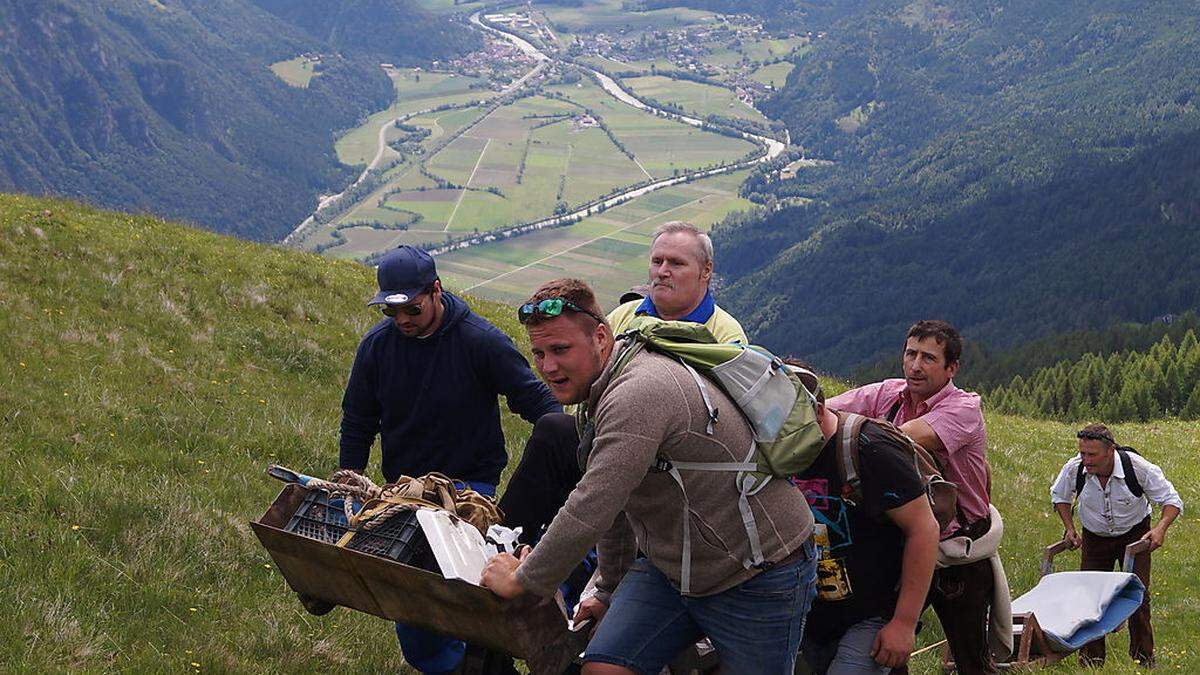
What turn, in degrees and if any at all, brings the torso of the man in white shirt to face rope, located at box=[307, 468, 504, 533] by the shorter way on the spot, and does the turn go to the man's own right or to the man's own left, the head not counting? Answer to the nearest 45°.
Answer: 0° — they already face it

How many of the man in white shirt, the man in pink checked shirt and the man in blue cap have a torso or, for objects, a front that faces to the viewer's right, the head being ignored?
0

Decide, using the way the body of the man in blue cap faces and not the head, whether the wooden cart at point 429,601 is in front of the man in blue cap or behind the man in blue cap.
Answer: in front

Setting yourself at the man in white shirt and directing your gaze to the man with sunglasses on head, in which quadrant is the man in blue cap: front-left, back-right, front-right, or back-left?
front-right

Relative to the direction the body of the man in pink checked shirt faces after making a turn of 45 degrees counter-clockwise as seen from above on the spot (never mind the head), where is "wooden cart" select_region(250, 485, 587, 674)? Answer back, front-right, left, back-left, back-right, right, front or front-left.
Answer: front-right

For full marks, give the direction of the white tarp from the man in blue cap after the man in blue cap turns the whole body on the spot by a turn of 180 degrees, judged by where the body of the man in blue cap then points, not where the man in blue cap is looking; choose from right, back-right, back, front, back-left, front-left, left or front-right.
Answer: front-right

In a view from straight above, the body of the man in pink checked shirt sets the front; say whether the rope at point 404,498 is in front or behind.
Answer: in front

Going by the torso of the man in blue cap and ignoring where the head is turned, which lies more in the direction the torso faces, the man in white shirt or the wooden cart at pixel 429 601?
the wooden cart

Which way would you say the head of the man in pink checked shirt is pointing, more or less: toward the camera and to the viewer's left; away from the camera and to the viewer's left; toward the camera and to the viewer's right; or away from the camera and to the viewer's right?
toward the camera and to the viewer's left

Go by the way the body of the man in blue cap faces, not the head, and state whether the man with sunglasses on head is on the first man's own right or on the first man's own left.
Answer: on the first man's own left

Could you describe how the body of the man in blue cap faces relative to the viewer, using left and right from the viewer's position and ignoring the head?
facing the viewer and to the left of the viewer

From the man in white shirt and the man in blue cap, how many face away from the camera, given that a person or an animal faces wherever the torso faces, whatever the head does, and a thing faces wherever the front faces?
0
